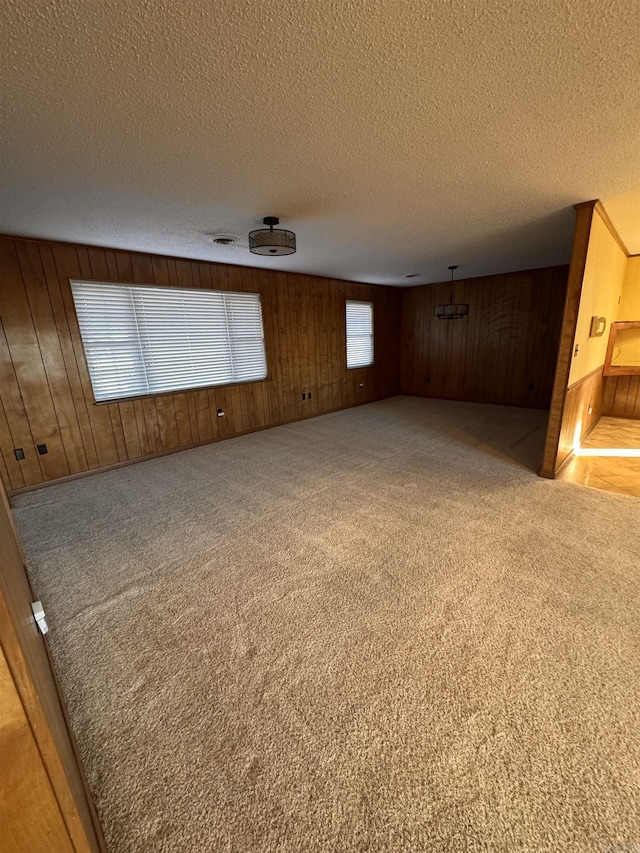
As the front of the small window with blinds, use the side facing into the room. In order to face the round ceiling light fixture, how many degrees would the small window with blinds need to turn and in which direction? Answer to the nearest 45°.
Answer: approximately 45° to its right

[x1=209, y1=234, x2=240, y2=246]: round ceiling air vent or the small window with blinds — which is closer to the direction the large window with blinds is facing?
the round ceiling air vent

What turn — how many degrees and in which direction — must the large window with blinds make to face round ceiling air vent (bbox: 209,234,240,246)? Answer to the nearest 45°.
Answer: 0° — it already faces it

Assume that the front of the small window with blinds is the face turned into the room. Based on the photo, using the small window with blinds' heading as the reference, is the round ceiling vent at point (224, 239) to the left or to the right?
on its right

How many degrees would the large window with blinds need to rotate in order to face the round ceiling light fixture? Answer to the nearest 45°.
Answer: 0° — it already faces it

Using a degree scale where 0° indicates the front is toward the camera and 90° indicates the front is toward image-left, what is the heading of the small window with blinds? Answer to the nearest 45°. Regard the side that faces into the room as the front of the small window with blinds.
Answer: approximately 315°

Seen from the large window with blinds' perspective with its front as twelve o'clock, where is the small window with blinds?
The small window with blinds is roughly at 10 o'clock from the large window with blinds.

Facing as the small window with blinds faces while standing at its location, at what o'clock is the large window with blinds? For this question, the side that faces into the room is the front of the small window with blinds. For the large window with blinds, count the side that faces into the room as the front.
The large window with blinds is roughly at 3 o'clock from the small window with blinds.

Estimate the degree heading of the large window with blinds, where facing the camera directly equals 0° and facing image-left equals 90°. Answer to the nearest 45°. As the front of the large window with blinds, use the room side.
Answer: approximately 315°

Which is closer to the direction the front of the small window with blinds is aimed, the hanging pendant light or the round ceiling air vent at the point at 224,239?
the hanging pendant light
